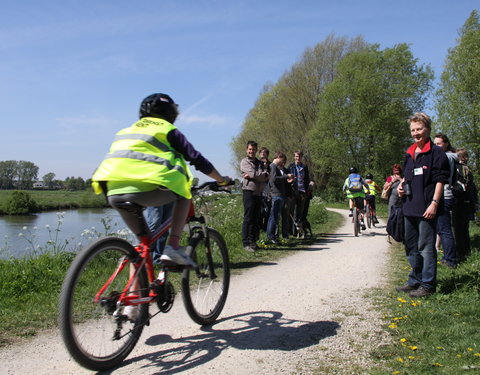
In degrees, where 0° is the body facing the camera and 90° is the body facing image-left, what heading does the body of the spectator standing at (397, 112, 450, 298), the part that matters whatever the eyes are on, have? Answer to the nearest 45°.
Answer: approximately 45°

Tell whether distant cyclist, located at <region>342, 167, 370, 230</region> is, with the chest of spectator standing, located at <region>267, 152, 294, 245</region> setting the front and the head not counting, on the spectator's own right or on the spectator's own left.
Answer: on the spectator's own left

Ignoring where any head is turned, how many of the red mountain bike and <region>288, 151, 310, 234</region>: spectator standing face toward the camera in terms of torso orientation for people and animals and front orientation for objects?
1

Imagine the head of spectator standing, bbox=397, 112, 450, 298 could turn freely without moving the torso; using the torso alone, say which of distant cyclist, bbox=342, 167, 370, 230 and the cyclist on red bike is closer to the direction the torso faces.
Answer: the cyclist on red bike

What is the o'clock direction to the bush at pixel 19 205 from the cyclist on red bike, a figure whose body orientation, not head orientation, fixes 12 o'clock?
The bush is roughly at 10 o'clock from the cyclist on red bike.

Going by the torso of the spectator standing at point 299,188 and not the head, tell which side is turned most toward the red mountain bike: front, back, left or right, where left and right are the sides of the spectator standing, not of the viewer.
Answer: front

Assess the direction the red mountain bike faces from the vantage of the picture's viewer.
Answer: facing away from the viewer and to the right of the viewer
